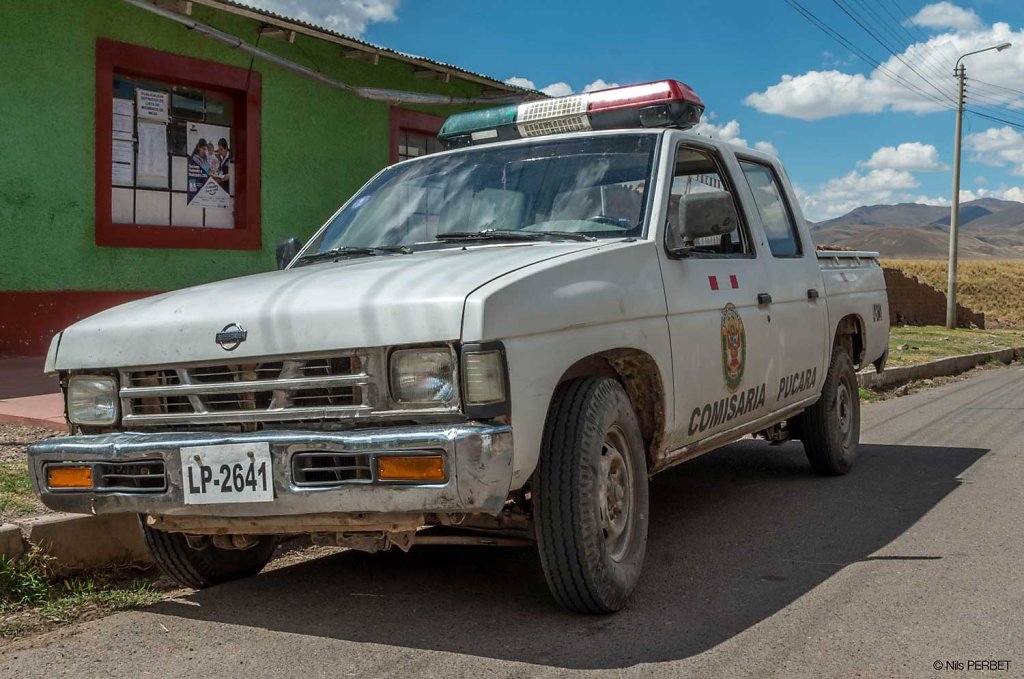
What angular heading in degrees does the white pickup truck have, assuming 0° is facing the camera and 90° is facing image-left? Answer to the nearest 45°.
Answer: approximately 45°

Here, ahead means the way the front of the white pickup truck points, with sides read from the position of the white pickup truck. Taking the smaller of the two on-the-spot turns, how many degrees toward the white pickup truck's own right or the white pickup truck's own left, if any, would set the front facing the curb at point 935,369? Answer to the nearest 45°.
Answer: approximately 180°

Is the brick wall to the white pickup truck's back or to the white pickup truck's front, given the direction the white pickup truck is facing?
to the back

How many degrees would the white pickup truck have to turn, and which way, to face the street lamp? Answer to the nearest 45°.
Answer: approximately 180°
